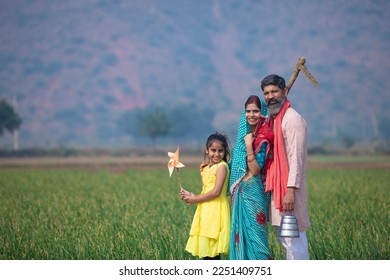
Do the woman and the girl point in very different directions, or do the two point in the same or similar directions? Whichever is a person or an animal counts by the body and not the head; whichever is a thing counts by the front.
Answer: same or similar directions

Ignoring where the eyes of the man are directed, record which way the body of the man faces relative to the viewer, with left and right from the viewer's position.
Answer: facing the viewer and to the left of the viewer

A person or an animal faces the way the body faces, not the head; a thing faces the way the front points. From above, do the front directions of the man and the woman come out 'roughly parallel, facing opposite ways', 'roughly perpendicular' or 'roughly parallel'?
roughly parallel

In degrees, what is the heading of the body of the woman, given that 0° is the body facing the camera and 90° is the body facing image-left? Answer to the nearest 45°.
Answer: approximately 45°

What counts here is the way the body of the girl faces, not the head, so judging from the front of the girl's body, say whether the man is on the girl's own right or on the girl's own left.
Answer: on the girl's own left

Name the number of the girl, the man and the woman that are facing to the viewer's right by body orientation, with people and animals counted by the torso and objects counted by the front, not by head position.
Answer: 0

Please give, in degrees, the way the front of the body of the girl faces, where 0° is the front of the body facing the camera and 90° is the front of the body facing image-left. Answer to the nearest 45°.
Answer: approximately 45°

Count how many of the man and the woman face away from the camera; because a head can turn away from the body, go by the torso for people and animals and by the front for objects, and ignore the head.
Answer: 0
